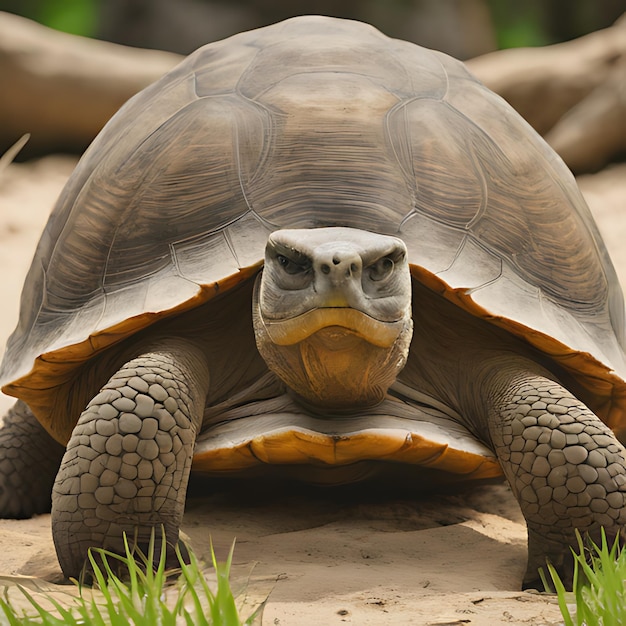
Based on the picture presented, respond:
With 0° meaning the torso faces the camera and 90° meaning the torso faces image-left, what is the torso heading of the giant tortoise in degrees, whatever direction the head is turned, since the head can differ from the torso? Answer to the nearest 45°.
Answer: approximately 0°
